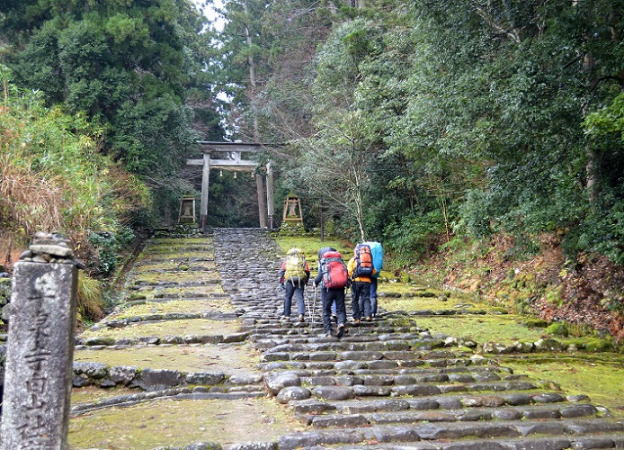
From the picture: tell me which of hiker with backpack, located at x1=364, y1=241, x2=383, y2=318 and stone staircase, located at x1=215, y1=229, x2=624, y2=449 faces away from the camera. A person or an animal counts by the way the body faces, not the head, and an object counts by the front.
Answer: the hiker with backpack

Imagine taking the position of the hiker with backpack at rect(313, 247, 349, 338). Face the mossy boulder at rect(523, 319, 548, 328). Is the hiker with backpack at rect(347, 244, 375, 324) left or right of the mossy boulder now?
left

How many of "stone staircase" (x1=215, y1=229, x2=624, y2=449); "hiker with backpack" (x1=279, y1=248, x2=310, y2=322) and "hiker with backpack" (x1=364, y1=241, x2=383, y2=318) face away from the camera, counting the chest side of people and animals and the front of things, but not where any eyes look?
2

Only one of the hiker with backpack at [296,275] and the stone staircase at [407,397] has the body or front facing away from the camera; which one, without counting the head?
the hiker with backpack

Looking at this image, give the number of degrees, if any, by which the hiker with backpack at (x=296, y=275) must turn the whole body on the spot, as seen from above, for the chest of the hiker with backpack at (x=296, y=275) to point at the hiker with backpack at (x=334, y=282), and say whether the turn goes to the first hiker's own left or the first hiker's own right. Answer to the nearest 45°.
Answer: approximately 135° to the first hiker's own right

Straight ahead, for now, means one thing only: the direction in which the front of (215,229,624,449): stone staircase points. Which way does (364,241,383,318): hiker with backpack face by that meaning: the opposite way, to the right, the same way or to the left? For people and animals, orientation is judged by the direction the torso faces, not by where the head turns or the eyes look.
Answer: the opposite way

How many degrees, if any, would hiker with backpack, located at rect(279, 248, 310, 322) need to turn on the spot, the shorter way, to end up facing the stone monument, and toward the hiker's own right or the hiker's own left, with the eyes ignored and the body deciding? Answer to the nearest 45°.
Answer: approximately 180°

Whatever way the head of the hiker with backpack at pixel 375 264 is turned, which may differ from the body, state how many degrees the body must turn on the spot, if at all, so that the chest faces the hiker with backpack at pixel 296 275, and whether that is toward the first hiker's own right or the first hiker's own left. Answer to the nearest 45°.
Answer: approximately 90° to the first hiker's own left

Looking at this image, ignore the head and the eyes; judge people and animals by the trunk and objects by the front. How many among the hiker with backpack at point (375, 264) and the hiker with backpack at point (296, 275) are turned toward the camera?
0

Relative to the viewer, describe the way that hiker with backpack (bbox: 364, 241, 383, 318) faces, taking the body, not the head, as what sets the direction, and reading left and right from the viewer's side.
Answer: facing away from the viewer

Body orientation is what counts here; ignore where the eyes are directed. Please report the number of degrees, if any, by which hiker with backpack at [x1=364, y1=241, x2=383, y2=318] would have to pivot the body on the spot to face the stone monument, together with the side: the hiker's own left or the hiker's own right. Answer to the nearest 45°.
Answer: approximately 180°

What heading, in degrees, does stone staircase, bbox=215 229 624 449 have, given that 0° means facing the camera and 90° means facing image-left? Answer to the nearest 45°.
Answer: approximately 0°

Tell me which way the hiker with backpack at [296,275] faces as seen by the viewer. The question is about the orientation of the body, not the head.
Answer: away from the camera

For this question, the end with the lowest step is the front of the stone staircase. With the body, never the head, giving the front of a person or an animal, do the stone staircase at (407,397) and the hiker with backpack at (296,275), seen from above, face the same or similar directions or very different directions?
very different directions
